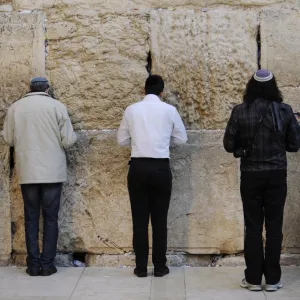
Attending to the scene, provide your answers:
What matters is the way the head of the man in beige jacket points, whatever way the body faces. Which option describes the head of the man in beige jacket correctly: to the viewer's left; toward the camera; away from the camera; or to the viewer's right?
away from the camera

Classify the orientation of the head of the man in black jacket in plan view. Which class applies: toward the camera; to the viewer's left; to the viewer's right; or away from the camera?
away from the camera

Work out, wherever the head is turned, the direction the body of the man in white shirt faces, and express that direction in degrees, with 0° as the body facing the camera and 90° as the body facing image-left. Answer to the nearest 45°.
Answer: approximately 180°

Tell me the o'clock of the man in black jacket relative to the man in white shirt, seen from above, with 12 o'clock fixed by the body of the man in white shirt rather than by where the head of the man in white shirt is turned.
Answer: The man in black jacket is roughly at 4 o'clock from the man in white shirt.

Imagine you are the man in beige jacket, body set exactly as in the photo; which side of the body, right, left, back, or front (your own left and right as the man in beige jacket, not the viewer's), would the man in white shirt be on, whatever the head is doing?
right

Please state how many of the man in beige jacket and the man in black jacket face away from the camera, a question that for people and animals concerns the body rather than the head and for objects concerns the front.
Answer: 2

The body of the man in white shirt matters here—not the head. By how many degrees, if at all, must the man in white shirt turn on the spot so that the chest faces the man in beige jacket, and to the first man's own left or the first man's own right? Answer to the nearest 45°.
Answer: approximately 90° to the first man's own left

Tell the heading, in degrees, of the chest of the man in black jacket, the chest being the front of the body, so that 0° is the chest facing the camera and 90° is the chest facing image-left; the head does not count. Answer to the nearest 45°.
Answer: approximately 180°

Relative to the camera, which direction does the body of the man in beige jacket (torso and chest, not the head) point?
away from the camera

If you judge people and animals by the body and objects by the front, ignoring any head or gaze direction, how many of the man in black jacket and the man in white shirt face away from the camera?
2
